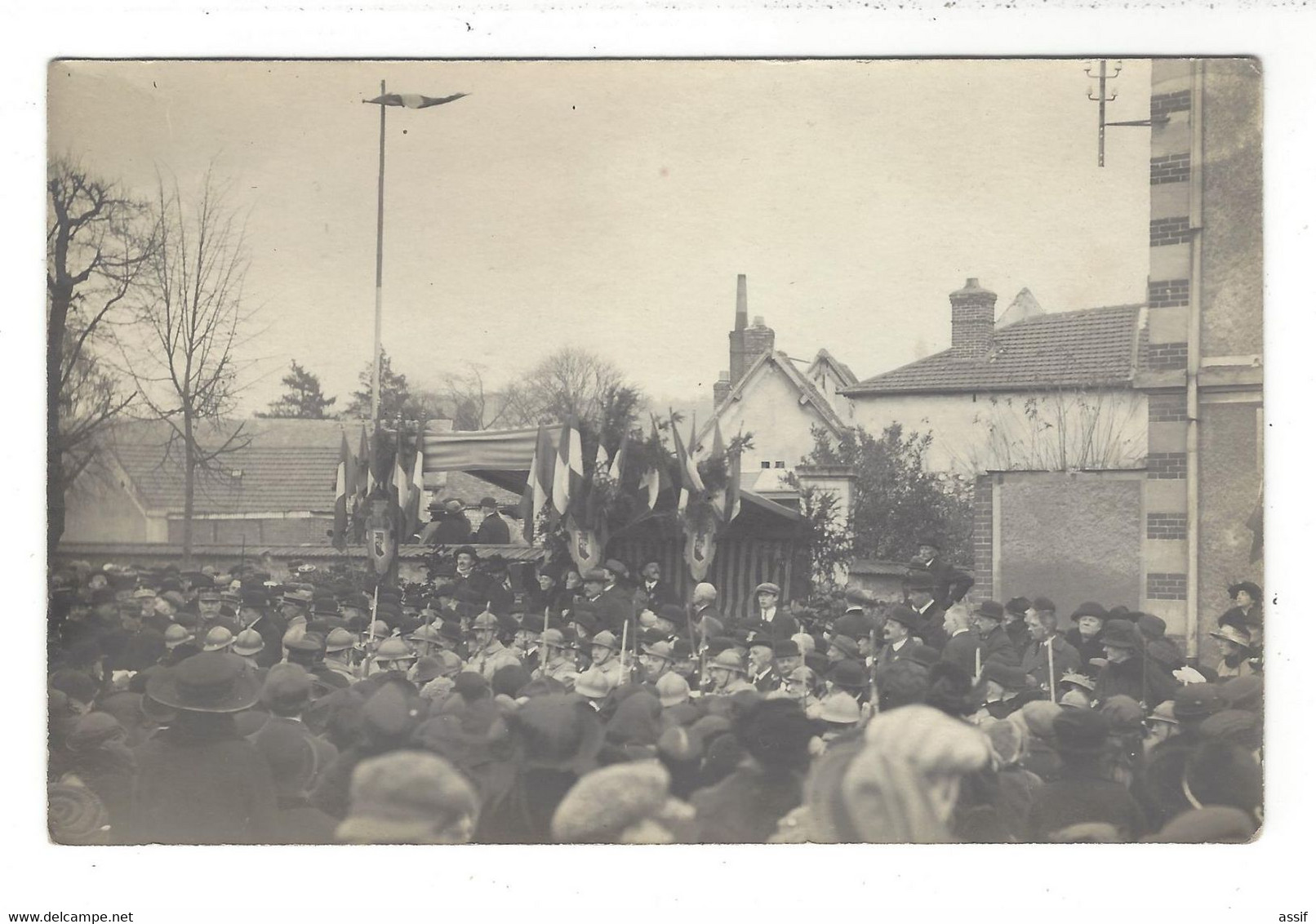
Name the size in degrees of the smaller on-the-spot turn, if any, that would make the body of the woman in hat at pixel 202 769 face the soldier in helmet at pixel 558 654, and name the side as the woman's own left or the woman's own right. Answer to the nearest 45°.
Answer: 0° — they already face them

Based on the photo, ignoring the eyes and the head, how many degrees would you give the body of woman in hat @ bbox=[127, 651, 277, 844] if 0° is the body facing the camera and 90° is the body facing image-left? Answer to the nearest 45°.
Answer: approximately 180°

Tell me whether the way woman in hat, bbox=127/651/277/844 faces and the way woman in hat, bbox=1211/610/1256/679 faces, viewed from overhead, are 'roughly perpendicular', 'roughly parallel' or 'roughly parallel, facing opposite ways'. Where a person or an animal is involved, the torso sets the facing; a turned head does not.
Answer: roughly perpendicular

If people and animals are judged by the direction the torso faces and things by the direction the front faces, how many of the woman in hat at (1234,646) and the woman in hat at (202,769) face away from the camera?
1

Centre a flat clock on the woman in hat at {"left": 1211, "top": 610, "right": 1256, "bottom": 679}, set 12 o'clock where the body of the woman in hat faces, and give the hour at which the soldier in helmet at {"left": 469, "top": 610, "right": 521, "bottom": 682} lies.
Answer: The soldier in helmet is roughly at 1 o'clock from the woman in hat.

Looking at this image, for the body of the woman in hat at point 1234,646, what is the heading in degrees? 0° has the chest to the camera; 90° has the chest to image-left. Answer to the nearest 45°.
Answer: approximately 45°

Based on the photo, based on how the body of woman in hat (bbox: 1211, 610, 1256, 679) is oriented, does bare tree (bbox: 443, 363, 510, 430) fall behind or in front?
in front

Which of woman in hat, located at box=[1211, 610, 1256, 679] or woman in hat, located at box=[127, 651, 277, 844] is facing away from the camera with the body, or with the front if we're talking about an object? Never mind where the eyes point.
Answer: woman in hat, located at box=[127, 651, 277, 844]
